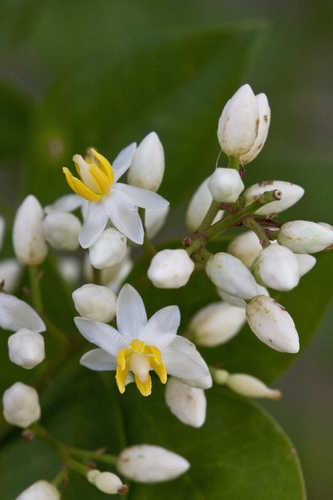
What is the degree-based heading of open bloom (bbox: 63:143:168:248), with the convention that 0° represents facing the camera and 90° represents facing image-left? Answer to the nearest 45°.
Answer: approximately 45°
